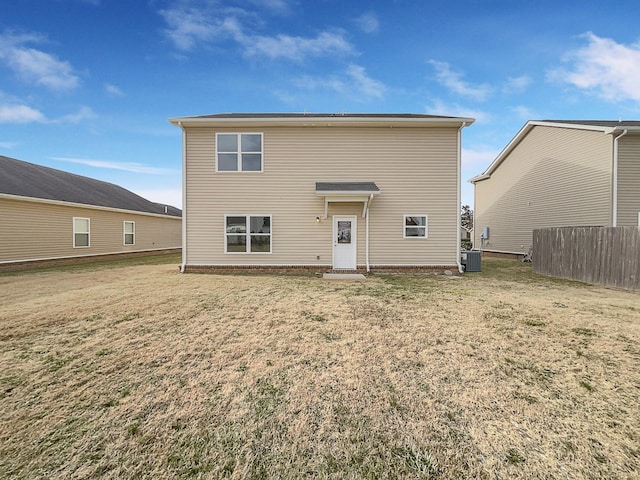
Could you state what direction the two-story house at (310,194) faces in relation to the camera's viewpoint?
facing away from the viewer

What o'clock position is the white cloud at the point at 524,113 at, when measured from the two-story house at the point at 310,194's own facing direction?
The white cloud is roughly at 2 o'clock from the two-story house.

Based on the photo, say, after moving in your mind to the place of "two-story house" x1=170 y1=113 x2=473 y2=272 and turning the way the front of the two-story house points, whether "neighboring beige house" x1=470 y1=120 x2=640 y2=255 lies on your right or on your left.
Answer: on your right

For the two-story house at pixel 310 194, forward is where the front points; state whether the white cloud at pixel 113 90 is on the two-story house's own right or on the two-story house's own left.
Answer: on the two-story house's own left

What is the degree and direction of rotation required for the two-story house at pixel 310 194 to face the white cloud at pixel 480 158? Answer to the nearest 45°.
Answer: approximately 45° to its right

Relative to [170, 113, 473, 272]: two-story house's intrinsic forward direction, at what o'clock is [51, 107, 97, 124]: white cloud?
The white cloud is roughly at 10 o'clock from the two-story house.
